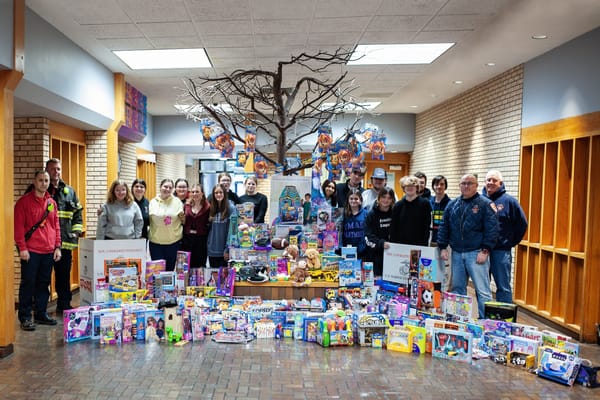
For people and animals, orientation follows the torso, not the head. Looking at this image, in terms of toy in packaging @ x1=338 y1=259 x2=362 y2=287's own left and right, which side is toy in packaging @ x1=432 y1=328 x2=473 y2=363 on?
on its left

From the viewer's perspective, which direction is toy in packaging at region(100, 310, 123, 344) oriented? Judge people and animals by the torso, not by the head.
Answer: toward the camera

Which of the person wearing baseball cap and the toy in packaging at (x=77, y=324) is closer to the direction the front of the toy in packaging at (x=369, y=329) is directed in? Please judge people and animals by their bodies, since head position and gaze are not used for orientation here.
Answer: the toy in packaging

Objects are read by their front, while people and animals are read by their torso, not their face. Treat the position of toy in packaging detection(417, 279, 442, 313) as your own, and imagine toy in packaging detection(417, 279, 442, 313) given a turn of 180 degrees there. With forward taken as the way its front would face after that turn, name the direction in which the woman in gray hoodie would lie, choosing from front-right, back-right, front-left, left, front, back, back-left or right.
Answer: left

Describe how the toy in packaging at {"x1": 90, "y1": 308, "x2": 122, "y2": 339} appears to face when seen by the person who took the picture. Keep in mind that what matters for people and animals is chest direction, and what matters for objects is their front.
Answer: facing the viewer

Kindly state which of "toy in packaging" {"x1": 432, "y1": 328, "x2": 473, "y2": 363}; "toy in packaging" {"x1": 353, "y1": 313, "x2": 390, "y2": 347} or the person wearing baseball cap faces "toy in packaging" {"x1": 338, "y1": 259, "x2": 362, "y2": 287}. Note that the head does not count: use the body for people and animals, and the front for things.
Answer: the person wearing baseball cap

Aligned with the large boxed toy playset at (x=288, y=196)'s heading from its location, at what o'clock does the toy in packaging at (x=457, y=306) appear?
The toy in packaging is roughly at 10 o'clock from the large boxed toy playset.

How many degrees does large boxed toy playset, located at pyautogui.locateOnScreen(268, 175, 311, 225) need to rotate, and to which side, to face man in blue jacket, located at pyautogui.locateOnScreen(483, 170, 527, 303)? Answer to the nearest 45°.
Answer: approximately 90° to its left

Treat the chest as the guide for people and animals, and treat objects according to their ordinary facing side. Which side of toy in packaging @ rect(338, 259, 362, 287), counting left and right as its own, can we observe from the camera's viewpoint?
front
